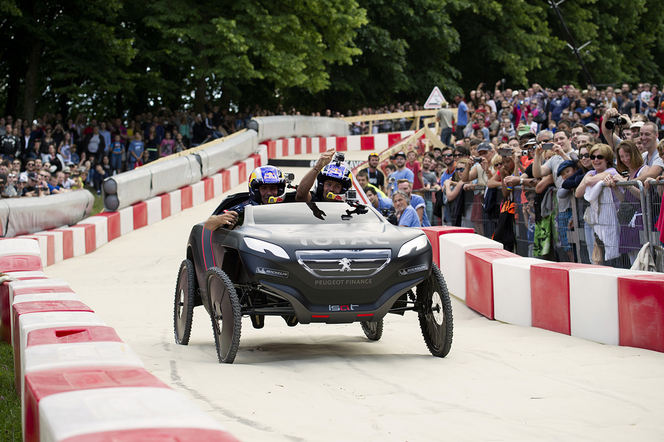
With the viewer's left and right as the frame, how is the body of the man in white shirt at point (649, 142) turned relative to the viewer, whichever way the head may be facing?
facing the viewer and to the left of the viewer

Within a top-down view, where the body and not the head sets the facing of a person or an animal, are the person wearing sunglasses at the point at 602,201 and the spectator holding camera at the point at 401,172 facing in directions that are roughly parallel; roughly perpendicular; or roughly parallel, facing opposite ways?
roughly parallel

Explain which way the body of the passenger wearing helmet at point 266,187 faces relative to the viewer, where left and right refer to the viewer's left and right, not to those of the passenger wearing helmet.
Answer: facing the viewer

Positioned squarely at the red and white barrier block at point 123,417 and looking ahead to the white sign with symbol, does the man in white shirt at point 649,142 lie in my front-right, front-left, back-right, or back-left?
front-right

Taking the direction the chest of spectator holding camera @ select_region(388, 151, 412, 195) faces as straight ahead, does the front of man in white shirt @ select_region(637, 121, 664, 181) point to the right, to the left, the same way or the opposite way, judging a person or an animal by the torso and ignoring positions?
the same way

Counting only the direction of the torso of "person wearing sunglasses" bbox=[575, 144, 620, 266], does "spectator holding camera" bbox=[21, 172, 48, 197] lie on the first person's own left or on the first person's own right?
on the first person's own right

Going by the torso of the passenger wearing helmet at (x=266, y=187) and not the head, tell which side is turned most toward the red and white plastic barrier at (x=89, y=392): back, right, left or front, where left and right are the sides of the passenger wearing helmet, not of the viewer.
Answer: front

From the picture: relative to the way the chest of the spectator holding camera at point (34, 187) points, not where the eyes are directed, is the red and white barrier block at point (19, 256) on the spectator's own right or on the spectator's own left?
on the spectator's own right

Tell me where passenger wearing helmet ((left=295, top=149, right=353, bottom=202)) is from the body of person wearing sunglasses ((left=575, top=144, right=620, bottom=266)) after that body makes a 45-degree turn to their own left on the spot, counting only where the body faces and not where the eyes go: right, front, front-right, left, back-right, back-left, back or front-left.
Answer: front-right

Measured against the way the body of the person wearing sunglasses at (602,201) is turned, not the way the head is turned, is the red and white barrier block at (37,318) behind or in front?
in front

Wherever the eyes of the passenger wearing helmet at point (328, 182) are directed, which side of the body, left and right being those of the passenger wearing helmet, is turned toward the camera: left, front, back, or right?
front

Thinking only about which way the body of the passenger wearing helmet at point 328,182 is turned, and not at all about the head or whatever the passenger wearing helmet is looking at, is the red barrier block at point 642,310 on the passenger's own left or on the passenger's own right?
on the passenger's own left

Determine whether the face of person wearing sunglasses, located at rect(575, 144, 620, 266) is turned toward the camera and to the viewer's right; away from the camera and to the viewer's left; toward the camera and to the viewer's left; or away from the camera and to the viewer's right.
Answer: toward the camera and to the viewer's left

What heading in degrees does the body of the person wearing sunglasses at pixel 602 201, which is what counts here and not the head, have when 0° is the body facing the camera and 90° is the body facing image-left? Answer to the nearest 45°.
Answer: approximately 45°

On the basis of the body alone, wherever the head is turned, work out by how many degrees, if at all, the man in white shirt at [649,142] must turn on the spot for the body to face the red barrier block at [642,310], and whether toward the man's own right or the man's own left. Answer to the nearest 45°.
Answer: approximately 45° to the man's own left

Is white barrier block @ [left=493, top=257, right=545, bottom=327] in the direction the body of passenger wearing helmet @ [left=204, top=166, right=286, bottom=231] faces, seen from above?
no

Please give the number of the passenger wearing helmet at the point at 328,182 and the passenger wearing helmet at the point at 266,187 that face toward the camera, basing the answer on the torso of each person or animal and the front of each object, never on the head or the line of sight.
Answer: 2

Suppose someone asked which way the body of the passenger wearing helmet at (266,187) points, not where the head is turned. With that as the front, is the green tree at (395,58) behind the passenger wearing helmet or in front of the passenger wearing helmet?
behind
